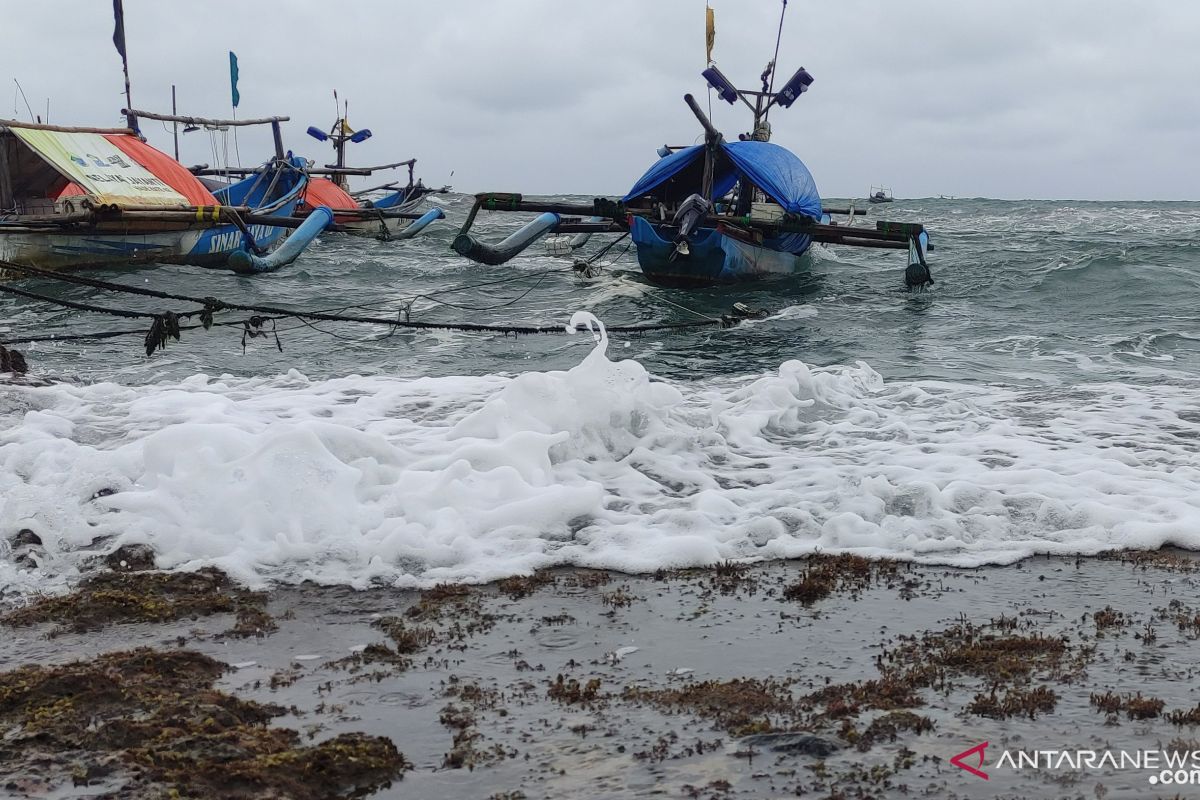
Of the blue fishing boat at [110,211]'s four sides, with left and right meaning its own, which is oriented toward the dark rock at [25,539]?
right

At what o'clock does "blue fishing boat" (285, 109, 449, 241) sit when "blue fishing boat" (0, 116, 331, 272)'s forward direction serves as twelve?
"blue fishing boat" (285, 109, 449, 241) is roughly at 10 o'clock from "blue fishing boat" (0, 116, 331, 272).

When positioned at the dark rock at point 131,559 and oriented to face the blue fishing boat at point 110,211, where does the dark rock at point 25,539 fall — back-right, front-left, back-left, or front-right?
front-left

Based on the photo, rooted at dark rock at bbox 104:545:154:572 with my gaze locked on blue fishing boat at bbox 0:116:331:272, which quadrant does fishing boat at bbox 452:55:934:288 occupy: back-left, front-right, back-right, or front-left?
front-right

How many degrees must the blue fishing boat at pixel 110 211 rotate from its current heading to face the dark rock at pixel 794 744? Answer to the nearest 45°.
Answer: approximately 90° to its right

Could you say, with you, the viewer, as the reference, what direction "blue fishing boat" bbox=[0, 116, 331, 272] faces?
facing to the right of the viewer

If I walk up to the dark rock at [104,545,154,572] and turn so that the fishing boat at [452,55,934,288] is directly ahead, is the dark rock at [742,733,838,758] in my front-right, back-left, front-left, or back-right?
back-right

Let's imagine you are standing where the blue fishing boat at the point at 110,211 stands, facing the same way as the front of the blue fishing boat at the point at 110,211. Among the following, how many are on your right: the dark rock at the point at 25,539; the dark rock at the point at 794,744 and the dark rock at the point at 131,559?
3

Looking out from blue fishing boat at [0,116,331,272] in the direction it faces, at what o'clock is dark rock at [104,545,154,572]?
The dark rock is roughly at 3 o'clock from the blue fishing boat.

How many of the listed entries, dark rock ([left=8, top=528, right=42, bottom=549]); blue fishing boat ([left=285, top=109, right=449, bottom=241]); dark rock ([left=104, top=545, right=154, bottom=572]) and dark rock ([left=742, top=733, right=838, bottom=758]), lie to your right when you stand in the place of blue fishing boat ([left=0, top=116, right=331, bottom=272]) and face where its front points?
3

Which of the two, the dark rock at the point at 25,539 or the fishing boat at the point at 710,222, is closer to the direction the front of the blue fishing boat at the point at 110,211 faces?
the fishing boat

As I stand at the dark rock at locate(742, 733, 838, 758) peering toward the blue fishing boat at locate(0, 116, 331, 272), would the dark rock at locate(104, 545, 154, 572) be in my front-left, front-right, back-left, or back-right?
front-left

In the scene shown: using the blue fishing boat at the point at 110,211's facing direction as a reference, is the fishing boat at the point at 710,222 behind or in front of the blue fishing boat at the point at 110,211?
in front

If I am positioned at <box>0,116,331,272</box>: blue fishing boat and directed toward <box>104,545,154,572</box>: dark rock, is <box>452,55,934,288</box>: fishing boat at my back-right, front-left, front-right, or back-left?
front-left
